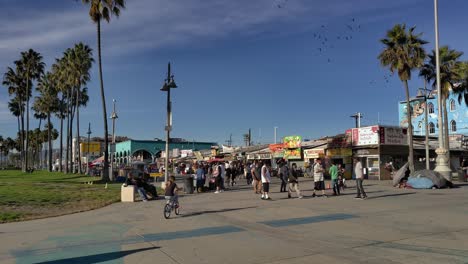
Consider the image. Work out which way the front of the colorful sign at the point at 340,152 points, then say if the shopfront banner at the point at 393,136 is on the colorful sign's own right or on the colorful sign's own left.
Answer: on the colorful sign's own left

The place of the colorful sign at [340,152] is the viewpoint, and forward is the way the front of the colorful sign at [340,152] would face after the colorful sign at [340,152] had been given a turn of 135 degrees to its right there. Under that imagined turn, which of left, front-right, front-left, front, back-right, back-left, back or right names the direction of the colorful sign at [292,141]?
front

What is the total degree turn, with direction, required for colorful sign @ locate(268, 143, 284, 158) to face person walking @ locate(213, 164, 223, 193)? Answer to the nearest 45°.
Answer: approximately 45° to its left

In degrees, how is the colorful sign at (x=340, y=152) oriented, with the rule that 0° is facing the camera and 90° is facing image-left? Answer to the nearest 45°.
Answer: approximately 0°

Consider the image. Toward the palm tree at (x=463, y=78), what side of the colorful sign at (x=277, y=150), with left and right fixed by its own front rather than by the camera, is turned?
left

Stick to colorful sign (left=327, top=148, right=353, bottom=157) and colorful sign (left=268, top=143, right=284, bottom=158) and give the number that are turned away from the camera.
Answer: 0

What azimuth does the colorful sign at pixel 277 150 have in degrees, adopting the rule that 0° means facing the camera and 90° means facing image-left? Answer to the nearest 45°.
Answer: approximately 45°

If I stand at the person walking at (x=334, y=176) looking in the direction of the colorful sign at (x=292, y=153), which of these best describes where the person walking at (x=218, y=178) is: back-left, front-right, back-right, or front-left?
front-left
